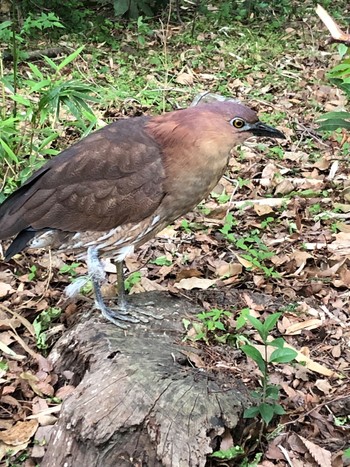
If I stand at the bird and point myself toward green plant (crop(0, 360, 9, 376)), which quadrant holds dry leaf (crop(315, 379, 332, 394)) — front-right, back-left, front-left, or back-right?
back-left

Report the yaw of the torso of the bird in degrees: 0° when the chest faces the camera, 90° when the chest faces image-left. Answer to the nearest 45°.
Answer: approximately 270°

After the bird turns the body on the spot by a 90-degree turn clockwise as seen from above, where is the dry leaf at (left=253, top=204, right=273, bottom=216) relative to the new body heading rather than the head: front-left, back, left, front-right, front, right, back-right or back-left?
back-left

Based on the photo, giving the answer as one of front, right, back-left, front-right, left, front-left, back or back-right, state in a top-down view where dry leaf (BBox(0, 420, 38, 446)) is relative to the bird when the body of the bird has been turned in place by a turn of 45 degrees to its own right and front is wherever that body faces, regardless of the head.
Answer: right

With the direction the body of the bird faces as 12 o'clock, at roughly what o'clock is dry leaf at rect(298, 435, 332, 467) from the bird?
The dry leaf is roughly at 2 o'clock from the bird.

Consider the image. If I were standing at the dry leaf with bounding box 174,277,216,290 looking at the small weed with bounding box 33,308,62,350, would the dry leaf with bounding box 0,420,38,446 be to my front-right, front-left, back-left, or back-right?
front-left

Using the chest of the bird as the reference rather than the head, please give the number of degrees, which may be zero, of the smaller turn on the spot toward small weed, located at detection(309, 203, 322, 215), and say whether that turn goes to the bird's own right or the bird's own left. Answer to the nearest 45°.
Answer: approximately 45° to the bird's own left

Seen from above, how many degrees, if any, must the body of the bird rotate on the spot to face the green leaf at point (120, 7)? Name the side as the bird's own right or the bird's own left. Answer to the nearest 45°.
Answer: approximately 90° to the bird's own left

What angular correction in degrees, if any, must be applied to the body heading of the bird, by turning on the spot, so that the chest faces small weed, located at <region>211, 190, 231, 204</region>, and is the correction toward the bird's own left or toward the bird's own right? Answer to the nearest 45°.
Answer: approximately 45° to the bird's own left

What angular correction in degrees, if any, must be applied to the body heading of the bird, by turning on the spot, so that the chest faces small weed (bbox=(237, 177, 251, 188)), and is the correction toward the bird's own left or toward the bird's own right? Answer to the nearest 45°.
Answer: approximately 45° to the bird's own left

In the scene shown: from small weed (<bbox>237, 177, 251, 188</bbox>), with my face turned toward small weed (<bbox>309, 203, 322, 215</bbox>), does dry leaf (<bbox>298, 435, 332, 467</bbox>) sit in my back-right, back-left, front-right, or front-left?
front-right
